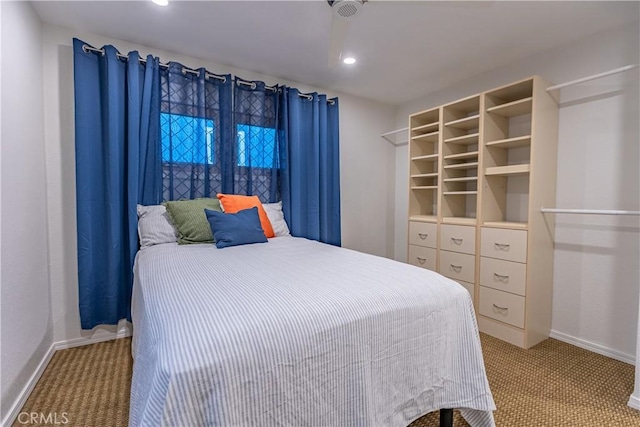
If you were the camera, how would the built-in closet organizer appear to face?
facing the viewer and to the left of the viewer

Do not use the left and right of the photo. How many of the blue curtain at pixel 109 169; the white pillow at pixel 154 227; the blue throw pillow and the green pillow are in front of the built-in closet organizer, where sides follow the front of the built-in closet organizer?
4

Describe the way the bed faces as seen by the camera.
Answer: facing the viewer and to the right of the viewer

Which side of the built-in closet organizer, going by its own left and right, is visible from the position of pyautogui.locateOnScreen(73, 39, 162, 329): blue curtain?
front

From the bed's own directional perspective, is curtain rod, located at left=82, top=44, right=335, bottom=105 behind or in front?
behind

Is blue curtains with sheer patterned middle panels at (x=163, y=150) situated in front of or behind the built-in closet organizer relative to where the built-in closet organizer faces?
in front

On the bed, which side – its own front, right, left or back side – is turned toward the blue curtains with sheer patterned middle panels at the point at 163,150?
back

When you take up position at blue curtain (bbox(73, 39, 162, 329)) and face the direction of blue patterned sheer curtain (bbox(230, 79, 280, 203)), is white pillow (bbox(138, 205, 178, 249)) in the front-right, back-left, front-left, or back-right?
front-right

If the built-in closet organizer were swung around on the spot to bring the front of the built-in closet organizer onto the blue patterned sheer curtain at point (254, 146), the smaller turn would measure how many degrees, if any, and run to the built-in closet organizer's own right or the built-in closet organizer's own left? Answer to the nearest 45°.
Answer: approximately 45° to the built-in closet organizer's own right

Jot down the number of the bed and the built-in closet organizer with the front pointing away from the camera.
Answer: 0

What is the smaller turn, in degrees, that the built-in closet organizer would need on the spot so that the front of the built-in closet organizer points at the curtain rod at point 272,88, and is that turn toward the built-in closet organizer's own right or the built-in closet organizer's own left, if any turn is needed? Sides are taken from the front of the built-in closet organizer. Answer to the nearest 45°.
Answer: approximately 45° to the built-in closet organizer's own right

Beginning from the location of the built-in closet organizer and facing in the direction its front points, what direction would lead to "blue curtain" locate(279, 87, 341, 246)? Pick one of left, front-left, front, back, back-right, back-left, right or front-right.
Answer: front-right

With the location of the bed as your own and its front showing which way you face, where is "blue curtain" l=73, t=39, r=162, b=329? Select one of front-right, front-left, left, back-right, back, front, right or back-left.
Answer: back
